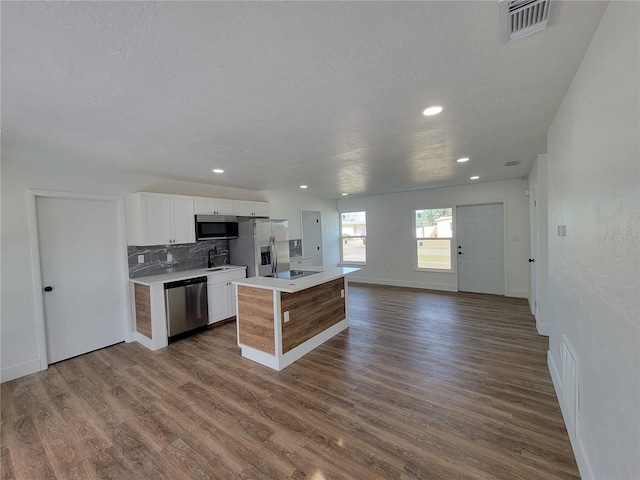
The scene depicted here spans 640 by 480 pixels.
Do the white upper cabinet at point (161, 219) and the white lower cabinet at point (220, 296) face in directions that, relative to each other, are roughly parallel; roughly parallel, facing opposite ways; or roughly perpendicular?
roughly parallel

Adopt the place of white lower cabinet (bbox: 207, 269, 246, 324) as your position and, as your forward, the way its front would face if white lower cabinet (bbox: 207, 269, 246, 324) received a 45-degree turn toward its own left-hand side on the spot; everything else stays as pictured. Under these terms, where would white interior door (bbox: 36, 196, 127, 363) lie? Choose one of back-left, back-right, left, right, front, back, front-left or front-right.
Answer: back

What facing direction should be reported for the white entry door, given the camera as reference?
facing the viewer

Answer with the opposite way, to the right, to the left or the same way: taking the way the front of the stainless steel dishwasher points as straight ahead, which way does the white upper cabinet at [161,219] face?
the same way

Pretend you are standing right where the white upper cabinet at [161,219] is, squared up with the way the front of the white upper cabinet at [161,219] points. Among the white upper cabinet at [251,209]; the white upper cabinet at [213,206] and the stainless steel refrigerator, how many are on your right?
0

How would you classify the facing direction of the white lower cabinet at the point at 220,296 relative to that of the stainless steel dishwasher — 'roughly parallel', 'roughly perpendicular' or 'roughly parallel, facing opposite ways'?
roughly parallel

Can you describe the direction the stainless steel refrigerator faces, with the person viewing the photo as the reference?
facing the viewer and to the right of the viewer

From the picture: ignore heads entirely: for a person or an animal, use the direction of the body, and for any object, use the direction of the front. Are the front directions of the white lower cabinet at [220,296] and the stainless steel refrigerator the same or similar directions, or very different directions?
same or similar directions

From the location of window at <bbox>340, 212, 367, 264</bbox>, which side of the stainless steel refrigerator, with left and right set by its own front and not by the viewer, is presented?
left

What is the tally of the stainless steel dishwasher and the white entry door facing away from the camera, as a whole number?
0

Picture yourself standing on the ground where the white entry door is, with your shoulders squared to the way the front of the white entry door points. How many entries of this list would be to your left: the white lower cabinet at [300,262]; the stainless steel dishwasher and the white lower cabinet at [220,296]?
0

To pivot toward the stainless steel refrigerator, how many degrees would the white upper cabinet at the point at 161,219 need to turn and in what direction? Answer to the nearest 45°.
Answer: approximately 45° to its left

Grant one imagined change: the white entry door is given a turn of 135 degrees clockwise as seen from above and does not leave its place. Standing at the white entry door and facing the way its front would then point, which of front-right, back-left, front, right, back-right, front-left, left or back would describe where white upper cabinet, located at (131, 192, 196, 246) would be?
left

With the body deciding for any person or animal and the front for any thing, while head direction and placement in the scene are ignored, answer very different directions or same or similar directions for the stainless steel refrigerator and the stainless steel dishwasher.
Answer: same or similar directions
